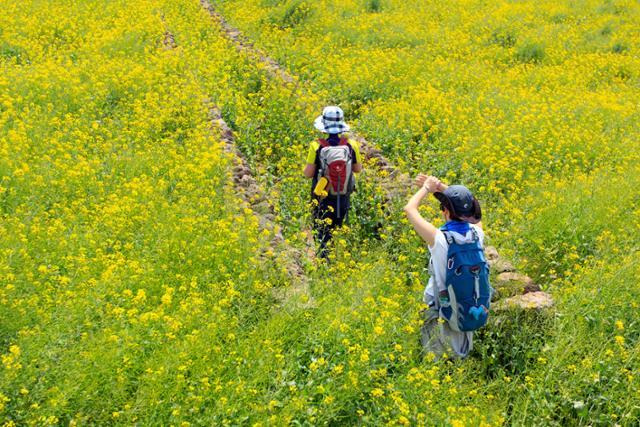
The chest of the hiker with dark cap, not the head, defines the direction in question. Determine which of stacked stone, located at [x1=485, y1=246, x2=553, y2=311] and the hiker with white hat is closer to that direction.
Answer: the hiker with white hat

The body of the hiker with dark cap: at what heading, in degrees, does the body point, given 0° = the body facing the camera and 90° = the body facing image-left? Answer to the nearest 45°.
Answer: approximately 135°

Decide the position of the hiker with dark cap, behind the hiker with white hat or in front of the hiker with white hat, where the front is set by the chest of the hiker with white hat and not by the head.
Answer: behind

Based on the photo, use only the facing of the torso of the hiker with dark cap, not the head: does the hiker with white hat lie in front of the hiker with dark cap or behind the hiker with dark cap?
in front

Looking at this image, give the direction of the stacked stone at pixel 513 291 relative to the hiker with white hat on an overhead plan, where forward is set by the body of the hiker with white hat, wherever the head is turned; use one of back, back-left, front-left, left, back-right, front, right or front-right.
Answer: back-right

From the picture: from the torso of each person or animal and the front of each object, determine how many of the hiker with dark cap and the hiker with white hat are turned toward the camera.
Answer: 0

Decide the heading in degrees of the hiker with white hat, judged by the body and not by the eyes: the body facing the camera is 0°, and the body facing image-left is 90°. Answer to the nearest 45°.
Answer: approximately 180°
